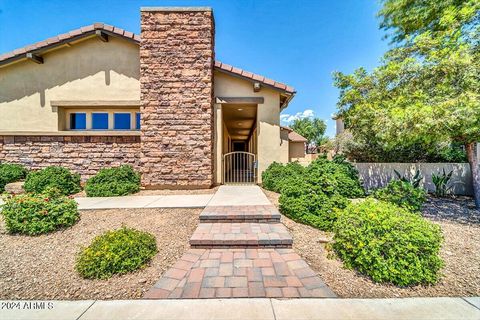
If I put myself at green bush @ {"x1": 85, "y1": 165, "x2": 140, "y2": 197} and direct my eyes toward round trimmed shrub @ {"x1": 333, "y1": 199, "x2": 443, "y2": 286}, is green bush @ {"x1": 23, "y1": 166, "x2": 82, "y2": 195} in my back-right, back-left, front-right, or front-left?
back-right

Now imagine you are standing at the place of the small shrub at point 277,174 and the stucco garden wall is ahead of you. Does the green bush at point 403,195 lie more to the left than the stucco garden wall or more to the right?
right

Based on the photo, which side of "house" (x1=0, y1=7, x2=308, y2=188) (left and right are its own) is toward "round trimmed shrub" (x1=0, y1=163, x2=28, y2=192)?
right

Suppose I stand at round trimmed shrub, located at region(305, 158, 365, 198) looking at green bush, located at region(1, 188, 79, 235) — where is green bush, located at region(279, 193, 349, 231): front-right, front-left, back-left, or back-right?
front-left

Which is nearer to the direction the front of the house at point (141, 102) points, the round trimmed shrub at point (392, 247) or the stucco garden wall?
the round trimmed shrub

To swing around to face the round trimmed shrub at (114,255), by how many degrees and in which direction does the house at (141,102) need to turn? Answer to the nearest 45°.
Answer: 0° — it already faces it

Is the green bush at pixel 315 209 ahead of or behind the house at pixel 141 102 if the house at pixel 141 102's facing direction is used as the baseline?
ahead

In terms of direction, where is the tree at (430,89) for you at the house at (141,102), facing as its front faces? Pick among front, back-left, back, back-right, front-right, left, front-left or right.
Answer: front-left

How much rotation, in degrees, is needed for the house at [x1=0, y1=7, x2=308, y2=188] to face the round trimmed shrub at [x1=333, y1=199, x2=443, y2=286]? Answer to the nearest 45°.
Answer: approximately 45° to its left

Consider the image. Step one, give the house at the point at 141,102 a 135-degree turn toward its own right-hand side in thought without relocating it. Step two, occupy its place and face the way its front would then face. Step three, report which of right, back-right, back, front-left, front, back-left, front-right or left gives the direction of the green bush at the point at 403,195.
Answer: back

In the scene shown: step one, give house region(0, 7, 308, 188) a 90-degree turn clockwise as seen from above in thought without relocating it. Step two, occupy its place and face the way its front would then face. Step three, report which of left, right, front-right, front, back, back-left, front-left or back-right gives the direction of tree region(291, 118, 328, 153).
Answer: back-right

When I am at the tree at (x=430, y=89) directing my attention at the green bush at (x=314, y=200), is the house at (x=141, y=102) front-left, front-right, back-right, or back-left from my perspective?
front-right

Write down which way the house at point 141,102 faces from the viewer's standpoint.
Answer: facing the viewer

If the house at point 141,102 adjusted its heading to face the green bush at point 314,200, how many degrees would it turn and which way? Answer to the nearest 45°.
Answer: approximately 45° to its left

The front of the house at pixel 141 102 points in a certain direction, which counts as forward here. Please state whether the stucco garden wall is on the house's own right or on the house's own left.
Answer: on the house's own left

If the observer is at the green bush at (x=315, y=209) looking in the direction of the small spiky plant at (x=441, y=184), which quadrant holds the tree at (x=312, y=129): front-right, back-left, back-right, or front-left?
front-left
